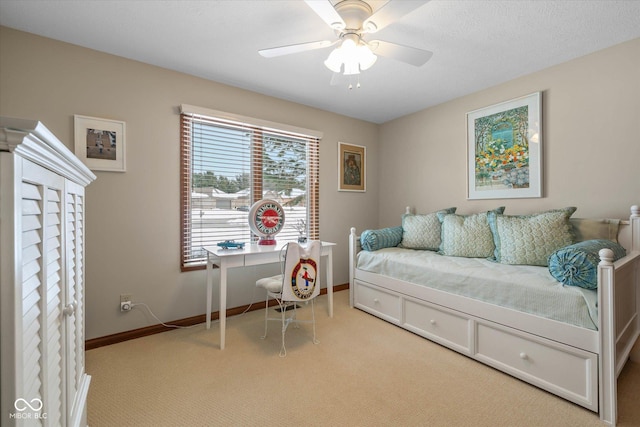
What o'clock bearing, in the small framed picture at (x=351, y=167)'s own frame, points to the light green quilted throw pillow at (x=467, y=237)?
The light green quilted throw pillow is roughly at 12 o'clock from the small framed picture.

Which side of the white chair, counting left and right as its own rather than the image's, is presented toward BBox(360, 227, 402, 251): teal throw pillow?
right

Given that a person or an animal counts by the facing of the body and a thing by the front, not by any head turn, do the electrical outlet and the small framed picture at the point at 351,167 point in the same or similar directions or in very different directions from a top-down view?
same or similar directions

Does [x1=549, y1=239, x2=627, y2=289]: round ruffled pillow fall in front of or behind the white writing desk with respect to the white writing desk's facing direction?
in front

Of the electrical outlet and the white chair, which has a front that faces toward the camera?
the electrical outlet

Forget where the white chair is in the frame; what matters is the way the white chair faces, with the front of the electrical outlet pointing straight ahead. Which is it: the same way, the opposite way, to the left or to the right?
the opposite way

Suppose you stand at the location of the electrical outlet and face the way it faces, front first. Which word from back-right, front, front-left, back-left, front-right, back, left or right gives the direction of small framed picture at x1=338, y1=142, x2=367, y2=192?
left

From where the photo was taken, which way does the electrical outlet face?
toward the camera

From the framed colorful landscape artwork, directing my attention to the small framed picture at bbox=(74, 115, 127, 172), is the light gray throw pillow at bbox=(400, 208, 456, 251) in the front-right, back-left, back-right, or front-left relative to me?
front-right

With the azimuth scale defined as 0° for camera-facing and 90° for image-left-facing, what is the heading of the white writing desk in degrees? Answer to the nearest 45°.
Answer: approximately 315°

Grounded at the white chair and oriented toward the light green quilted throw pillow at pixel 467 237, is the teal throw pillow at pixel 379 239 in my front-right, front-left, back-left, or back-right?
front-left

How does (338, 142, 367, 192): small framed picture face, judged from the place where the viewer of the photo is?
facing the viewer and to the right of the viewer

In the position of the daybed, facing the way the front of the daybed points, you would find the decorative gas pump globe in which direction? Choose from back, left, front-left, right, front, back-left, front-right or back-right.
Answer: front-right

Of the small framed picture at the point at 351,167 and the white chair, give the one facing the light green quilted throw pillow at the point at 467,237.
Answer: the small framed picture

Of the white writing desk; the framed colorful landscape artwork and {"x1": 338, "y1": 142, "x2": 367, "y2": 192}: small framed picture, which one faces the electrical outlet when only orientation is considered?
the framed colorful landscape artwork

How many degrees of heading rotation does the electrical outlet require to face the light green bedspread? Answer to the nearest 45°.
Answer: approximately 45° to its left

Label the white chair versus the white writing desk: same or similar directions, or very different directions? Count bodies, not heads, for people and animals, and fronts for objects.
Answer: very different directions

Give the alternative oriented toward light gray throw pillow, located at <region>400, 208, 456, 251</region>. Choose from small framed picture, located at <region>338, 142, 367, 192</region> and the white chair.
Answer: the small framed picture

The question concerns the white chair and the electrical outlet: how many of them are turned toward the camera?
1

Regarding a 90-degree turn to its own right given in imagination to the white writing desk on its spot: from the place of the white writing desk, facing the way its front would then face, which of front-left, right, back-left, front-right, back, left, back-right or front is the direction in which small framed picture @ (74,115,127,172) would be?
front-right
